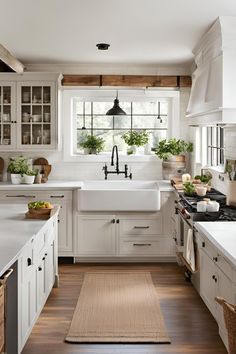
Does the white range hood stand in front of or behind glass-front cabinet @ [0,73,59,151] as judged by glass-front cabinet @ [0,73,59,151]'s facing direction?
in front

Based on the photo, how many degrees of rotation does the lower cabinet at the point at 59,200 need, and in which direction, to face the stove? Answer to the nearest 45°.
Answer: approximately 45° to its left

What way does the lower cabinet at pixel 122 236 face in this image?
toward the camera

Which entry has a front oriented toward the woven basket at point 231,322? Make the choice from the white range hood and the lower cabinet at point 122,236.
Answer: the lower cabinet

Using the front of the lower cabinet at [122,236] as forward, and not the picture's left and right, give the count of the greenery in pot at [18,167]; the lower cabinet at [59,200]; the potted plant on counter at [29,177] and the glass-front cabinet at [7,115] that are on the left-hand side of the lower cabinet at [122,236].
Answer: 0

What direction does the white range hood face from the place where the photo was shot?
facing to the left of the viewer

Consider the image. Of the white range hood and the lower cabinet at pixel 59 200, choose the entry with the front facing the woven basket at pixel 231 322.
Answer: the lower cabinet

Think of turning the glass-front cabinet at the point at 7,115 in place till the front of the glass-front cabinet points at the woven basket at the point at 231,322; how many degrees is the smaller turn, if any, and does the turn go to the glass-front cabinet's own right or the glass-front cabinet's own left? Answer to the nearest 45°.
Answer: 0° — it already faces it

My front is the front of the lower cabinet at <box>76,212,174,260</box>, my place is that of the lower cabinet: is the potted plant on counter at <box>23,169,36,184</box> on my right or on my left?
on my right

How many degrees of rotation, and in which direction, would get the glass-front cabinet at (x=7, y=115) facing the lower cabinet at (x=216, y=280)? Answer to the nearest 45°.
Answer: approximately 45° to its left

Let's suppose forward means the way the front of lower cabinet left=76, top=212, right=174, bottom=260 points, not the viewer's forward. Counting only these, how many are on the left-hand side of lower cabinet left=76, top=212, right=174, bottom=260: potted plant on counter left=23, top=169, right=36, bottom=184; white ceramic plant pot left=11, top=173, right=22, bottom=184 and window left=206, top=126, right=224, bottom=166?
1

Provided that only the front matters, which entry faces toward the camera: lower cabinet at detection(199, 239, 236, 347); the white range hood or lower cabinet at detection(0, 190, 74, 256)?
lower cabinet at detection(0, 190, 74, 256)

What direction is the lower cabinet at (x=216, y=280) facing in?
to the viewer's left

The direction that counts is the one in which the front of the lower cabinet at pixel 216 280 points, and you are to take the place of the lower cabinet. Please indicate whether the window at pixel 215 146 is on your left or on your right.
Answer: on your right

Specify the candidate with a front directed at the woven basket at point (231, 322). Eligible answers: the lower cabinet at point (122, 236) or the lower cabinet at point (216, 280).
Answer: the lower cabinet at point (122, 236)

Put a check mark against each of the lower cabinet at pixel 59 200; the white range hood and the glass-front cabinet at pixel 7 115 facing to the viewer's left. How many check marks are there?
1
